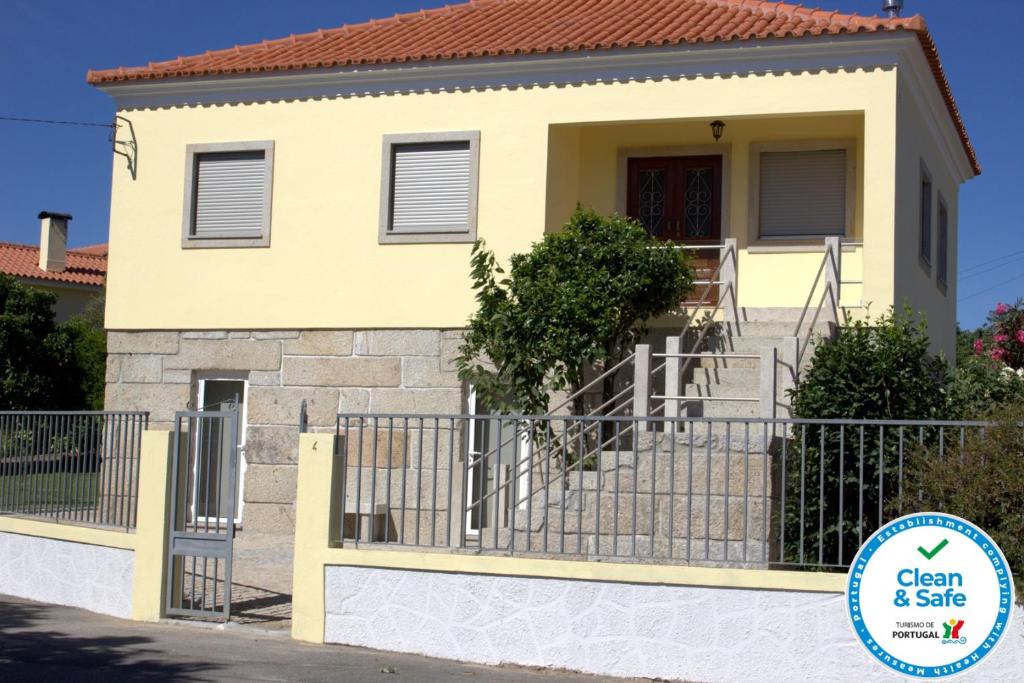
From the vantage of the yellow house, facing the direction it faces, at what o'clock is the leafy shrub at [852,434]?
The leafy shrub is roughly at 11 o'clock from the yellow house.

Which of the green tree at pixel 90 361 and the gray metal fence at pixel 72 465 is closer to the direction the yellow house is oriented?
the gray metal fence

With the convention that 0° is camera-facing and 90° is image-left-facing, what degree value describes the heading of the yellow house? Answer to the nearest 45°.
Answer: approximately 0°

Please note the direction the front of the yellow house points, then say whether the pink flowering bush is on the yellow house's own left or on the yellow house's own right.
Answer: on the yellow house's own left

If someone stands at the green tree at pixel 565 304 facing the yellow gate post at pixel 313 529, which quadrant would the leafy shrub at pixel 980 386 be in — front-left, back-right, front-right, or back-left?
back-left

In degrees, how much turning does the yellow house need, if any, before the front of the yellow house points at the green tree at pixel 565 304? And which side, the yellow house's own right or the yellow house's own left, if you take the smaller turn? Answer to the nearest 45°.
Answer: approximately 45° to the yellow house's own left

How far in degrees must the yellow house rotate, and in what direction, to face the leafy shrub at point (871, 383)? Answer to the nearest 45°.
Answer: approximately 45° to its left

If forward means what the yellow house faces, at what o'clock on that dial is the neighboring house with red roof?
The neighboring house with red roof is roughly at 5 o'clock from the yellow house.
